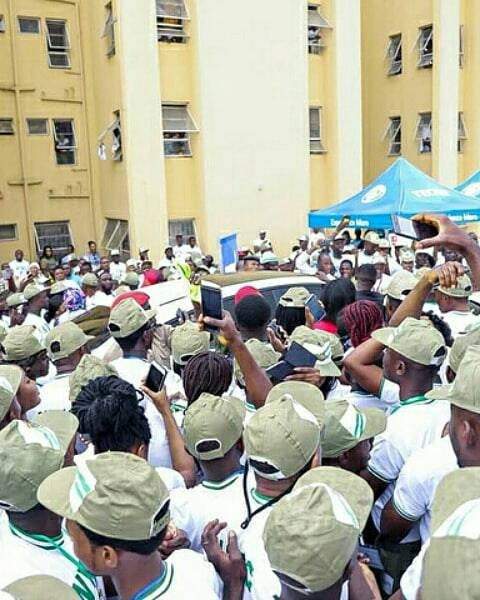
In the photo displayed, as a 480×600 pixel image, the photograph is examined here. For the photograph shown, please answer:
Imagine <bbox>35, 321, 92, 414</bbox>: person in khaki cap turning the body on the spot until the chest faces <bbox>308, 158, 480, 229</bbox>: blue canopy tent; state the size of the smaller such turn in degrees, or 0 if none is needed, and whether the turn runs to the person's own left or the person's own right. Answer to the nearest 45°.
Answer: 0° — they already face it

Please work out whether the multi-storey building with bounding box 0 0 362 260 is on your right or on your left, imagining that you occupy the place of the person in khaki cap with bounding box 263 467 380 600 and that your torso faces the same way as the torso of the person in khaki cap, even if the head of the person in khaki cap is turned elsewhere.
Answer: on your left

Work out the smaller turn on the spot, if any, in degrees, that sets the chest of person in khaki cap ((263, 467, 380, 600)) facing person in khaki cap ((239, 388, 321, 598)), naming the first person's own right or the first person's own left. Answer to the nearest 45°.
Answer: approximately 45° to the first person's own left

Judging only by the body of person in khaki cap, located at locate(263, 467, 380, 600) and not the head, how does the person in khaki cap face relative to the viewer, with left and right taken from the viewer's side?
facing away from the viewer and to the right of the viewer

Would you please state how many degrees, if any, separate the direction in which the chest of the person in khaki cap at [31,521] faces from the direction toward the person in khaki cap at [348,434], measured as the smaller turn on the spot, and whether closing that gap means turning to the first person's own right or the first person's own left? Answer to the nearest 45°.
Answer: approximately 45° to the first person's own right

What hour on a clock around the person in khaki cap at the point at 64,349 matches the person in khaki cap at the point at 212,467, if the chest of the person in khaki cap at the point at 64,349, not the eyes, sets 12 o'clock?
the person in khaki cap at the point at 212,467 is roughly at 4 o'clock from the person in khaki cap at the point at 64,349.

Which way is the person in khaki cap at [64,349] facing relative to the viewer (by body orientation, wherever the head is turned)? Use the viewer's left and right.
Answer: facing away from the viewer and to the right of the viewer

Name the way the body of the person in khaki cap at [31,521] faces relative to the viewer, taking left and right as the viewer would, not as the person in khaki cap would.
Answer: facing away from the viewer and to the right of the viewer

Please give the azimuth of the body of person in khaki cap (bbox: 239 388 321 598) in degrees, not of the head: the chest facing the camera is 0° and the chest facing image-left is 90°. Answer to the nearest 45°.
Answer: approximately 225°

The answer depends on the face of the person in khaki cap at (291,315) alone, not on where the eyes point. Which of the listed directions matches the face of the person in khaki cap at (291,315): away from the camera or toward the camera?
away from the camera
